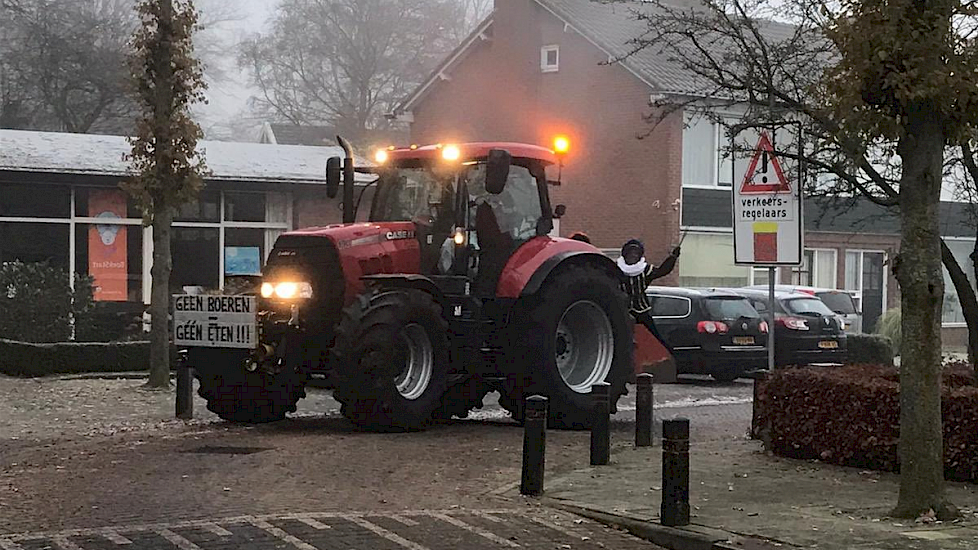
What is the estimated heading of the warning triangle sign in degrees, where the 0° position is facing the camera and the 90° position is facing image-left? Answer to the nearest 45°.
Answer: approximately 0°

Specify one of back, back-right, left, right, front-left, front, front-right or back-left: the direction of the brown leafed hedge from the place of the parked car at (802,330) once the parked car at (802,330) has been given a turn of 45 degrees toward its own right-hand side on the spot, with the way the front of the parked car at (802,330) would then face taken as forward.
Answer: back

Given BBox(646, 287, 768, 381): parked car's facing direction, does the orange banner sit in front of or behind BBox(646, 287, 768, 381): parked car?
in front

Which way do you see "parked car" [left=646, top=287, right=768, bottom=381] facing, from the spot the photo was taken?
facing away from the viewer and to the left of the viewer

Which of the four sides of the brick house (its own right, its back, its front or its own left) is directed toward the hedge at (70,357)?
right

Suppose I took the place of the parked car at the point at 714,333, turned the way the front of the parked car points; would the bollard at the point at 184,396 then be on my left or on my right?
on my left

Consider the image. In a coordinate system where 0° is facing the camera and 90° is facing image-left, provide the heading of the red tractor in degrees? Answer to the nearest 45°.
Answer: approximately 45°

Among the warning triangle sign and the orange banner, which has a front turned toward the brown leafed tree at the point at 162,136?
the orange banner

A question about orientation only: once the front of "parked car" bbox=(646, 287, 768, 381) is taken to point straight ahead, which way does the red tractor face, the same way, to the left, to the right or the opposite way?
to the left

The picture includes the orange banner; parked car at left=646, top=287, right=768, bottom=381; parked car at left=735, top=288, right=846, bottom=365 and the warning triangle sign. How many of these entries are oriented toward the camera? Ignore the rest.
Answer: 2

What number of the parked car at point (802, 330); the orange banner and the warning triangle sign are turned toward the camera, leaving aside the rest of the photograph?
2

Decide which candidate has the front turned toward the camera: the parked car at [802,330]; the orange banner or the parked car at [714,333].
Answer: the orange banner

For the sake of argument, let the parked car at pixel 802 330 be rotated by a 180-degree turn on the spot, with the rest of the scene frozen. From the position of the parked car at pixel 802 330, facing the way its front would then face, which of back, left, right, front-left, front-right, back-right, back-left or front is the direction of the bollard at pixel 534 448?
front-right

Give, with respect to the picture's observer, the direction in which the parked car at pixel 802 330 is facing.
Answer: facing away from the viewer and to the left of the viewer

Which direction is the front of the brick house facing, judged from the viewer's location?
facing the viewer and to the right of the viewer

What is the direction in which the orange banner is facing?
toward the camera
